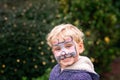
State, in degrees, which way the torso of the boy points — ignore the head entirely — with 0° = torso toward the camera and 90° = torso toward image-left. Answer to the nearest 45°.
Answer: approximately 45°
